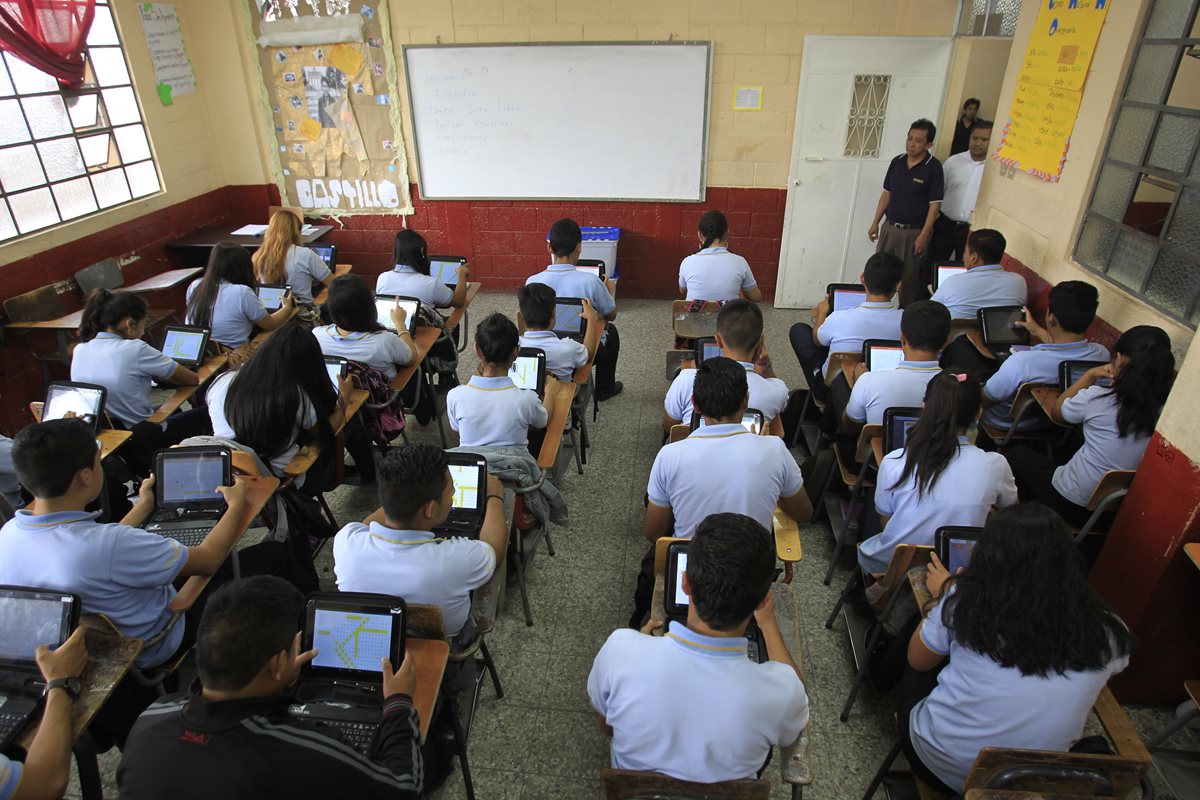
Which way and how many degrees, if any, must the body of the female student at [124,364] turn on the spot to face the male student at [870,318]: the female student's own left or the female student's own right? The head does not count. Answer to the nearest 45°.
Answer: approximately 90° to the female student's own right

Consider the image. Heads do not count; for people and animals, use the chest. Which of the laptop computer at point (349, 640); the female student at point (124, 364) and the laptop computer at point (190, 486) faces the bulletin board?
the female student

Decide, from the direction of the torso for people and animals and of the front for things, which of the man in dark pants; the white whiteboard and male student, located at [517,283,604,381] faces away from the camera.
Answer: the male student

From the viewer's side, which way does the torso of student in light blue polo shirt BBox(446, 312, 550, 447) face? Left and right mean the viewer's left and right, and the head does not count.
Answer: facing away from the viewer

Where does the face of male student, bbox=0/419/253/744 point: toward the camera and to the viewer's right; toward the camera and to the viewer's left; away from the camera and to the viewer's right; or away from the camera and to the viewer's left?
away from the camera and to the viewer's right

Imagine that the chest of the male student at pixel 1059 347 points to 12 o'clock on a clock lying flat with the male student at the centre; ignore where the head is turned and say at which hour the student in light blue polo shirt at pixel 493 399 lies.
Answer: The student in light blue polo shirt is roughly at 9 o'clock from the male student.

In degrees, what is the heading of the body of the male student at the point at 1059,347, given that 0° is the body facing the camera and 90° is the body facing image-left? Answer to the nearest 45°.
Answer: approximately 135°

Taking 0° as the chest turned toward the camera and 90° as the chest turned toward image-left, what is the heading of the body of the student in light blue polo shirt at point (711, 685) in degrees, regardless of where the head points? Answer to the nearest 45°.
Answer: approximately 180°

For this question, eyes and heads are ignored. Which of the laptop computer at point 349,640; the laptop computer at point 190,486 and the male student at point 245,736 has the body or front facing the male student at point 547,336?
the male student at point 245,736

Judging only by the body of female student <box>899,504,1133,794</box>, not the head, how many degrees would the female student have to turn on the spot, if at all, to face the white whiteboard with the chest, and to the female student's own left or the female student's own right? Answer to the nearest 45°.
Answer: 0° — they already face it

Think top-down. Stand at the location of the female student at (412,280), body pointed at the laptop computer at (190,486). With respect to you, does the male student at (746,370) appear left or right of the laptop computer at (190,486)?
left

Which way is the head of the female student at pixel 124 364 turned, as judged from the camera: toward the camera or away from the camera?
away from the camera

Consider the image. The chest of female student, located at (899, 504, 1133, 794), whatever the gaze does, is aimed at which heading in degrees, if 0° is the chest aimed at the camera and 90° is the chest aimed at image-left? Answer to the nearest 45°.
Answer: approximately 135°

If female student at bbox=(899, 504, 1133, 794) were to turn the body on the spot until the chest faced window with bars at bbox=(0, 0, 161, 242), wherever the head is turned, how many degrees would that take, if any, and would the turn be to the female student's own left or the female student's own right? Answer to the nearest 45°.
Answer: approximately 45° to the female student's own left

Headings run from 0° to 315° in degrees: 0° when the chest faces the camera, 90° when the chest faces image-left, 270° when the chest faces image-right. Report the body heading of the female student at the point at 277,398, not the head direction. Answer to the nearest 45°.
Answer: approximately 225°

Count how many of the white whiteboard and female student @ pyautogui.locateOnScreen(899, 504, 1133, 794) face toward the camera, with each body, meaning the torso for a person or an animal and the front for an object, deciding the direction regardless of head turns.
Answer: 1

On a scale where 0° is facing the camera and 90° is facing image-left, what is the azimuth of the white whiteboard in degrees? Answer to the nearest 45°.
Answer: approximately 0°

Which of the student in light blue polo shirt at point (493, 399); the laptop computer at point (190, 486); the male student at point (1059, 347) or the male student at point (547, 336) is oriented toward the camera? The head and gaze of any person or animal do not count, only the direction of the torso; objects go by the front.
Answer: the laptop computer
